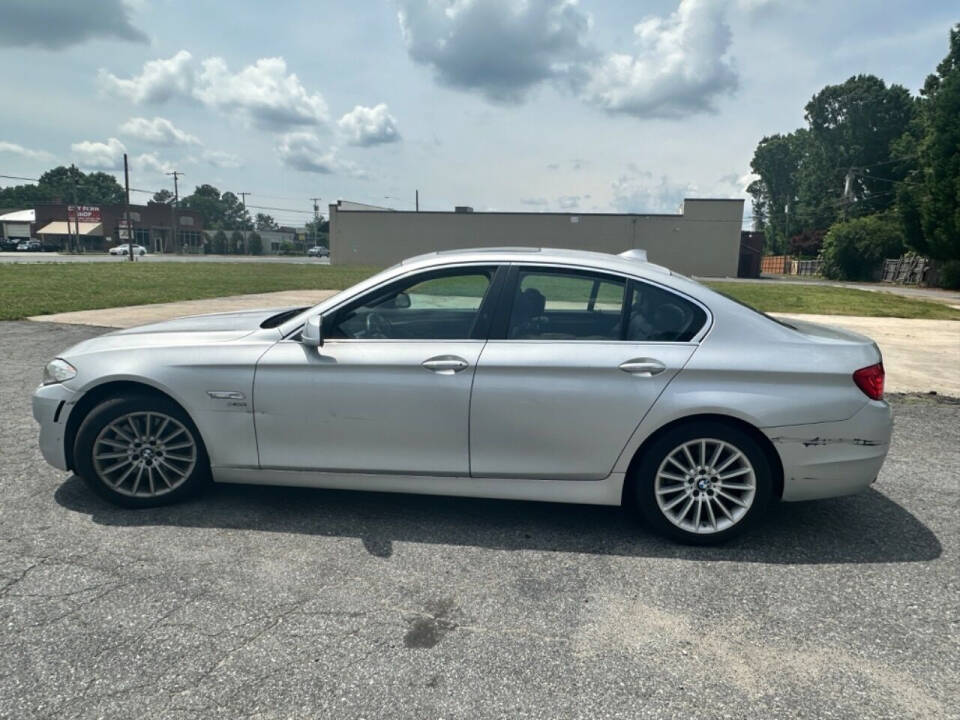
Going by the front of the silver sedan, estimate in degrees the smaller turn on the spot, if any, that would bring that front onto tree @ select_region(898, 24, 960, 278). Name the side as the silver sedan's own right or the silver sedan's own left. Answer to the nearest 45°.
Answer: approximately 135° to the silver sedan's own right

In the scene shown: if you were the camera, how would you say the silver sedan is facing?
facing to the left of the viewer

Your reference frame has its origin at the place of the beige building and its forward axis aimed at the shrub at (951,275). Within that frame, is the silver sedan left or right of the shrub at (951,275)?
right

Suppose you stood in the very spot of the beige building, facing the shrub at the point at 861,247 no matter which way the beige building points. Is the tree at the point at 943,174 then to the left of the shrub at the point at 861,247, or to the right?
right

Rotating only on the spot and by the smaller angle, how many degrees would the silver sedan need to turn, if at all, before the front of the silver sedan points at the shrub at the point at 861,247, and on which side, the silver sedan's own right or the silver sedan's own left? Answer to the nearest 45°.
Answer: approximately 135° to the silver sedan's own right

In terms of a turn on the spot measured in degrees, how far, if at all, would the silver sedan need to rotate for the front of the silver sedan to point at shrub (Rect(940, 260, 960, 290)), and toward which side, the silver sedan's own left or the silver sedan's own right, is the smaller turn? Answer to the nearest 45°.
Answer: approximately 135° to the silver sedan's own right

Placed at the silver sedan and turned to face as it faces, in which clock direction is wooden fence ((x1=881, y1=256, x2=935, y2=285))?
The wooden fence is roughly at 4 o'clock from the silver sedan.

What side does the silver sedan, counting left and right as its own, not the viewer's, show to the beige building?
right

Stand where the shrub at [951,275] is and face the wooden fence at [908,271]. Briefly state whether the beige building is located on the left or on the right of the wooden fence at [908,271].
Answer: left
